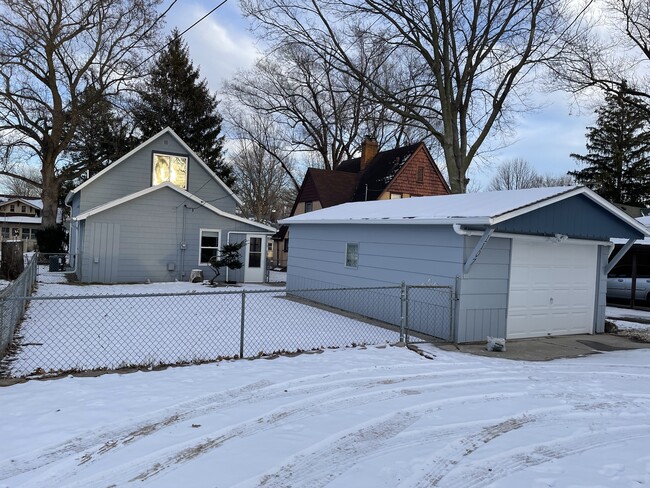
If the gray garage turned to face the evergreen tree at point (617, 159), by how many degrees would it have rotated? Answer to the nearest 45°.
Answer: approximately 135° to its left

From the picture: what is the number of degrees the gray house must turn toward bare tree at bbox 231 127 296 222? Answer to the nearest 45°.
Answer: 0° — it already faces it

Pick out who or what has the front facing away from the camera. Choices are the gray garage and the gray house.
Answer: the gray house

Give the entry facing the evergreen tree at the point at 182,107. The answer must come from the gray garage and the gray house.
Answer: the gray house

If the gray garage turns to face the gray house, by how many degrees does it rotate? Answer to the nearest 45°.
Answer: approximately 180°

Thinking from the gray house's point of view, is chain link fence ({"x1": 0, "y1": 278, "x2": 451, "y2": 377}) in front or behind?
behind

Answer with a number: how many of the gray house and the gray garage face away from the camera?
1

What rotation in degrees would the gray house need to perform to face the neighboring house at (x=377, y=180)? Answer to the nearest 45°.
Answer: approximately 45° to its right

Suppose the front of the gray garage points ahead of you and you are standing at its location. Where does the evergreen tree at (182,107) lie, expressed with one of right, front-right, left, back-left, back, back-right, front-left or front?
back

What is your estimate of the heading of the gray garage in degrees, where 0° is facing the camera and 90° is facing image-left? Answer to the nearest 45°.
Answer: approximately 315°

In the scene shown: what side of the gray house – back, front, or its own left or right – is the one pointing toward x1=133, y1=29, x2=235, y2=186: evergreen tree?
front

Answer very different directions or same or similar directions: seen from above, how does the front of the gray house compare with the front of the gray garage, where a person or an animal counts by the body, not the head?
very different directions

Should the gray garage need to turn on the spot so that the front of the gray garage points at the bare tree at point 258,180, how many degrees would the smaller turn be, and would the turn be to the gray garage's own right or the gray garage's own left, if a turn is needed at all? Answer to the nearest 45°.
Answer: approximately 180°

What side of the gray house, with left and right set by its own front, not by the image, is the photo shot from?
back

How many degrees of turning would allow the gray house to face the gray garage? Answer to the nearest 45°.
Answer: approximately 135° to its right
